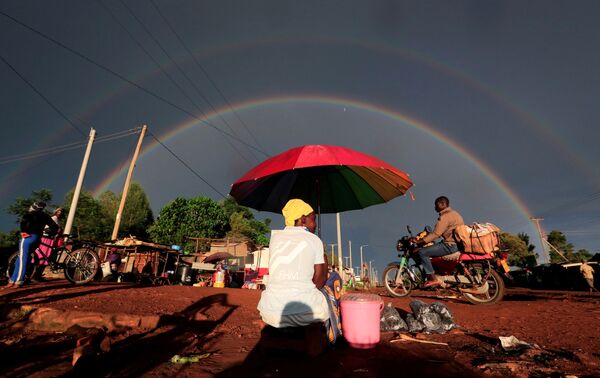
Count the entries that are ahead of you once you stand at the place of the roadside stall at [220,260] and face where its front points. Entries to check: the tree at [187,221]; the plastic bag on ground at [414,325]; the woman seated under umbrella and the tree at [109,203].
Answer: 2

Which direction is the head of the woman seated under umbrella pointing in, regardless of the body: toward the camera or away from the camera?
away from the camera

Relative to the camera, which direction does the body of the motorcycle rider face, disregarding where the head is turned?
to the viewer's left

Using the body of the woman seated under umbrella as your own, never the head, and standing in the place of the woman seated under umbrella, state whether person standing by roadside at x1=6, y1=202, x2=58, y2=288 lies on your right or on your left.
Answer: on your left

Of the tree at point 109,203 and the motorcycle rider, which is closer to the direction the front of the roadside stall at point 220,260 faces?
the motorcycle rider

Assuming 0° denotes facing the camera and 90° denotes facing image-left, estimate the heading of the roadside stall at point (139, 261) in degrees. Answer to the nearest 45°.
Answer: approximately 0°

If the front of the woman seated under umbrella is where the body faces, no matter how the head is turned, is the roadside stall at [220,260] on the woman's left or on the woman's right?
on the woman's left

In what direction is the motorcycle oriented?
to the viewer's left

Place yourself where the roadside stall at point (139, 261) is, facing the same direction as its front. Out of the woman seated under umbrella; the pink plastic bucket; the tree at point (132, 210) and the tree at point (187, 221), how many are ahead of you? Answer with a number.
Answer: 2

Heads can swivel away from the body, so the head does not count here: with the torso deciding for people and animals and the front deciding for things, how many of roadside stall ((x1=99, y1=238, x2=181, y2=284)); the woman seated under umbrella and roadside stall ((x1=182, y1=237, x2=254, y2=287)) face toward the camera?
2
